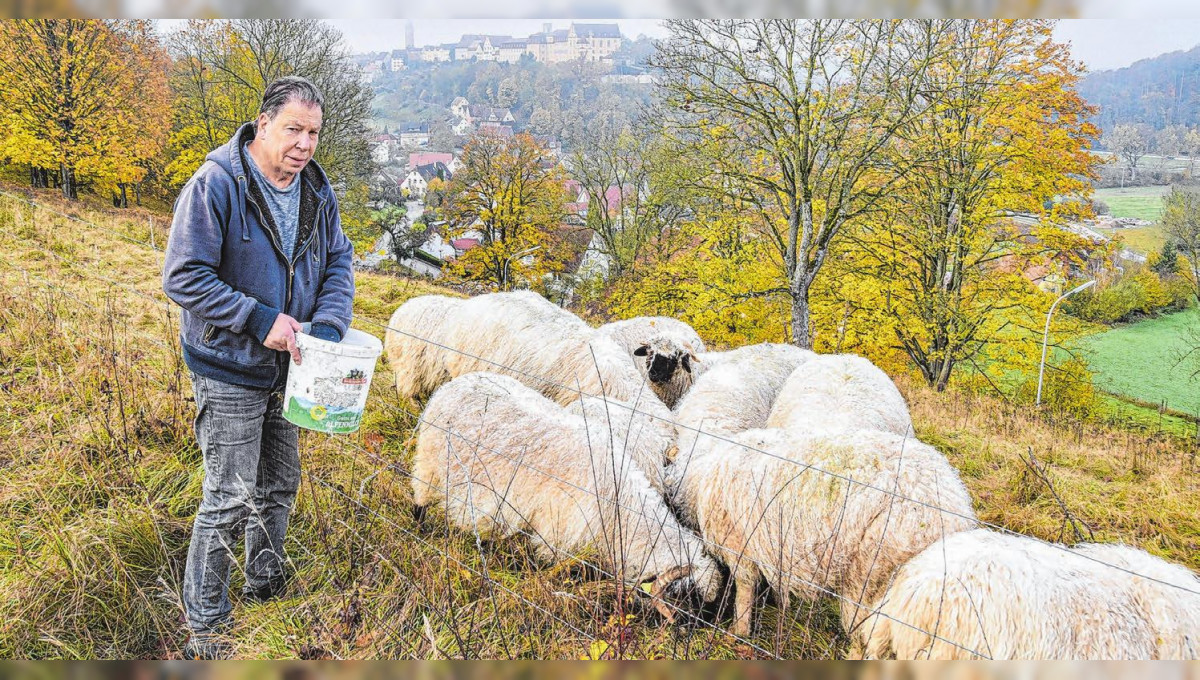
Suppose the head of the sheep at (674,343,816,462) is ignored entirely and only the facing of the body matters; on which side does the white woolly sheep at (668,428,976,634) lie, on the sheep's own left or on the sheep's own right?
on the sheep's own left

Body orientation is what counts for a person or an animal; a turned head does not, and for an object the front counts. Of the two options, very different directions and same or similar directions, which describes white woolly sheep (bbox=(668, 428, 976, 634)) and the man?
very different directions

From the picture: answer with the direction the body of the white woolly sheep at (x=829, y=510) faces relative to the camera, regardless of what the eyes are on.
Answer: to the viewer's left

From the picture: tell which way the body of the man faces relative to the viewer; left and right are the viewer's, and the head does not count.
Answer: facing the viewer and to the right of the viewer

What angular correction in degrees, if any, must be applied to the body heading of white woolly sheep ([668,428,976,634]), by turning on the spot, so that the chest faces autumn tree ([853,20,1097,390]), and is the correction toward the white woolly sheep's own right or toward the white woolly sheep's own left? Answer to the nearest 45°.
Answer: approximately 90° to the white woolly sheep's own right

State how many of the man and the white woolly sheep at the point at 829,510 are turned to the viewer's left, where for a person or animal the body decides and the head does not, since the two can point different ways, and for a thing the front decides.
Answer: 1

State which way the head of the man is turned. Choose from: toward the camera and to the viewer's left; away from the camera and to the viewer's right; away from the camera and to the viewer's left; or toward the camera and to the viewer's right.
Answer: toward the camera and to the viewer's right

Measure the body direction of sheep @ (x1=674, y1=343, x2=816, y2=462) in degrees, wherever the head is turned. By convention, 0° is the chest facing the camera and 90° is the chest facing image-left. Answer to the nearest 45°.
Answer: approximately 45°
